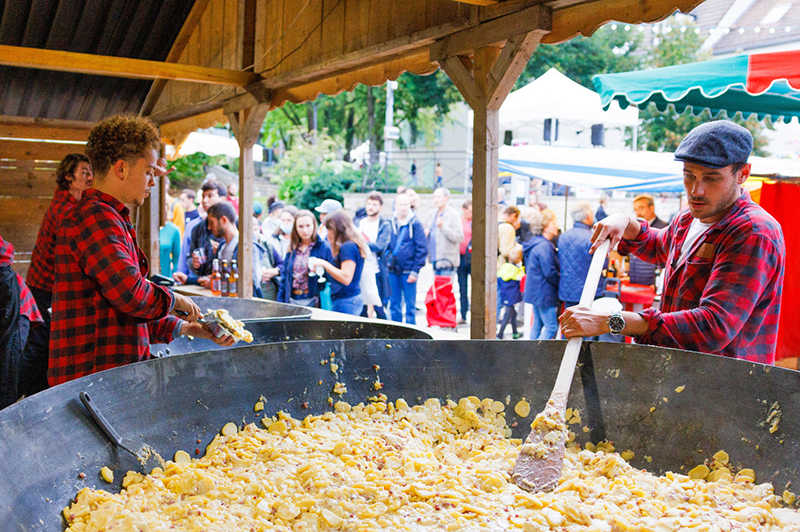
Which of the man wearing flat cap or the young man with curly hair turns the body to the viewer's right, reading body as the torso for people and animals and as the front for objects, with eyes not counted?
the young man with curly hair

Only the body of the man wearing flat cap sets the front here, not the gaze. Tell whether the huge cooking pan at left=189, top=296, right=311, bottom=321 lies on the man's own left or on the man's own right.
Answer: on the man's own right

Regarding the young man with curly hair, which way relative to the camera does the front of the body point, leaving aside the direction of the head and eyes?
to the viewer's right

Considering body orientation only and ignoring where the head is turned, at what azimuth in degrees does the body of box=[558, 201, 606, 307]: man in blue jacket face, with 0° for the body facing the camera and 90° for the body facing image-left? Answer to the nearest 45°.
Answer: approximately 225°

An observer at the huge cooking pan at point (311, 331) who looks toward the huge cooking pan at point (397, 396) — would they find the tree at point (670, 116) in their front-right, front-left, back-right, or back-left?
back-left

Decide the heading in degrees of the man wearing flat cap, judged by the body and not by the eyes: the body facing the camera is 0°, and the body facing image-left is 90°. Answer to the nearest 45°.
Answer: approximately 45°

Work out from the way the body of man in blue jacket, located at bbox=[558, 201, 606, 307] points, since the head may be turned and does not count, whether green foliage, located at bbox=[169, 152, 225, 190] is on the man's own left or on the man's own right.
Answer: on the man's own left

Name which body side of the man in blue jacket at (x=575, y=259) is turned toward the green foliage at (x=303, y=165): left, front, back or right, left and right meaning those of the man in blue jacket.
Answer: left

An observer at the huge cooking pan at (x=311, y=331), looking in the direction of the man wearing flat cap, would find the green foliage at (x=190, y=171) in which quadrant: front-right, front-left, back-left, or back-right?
back-left

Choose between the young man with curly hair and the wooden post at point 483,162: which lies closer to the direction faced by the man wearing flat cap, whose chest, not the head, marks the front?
the young man with curly hair

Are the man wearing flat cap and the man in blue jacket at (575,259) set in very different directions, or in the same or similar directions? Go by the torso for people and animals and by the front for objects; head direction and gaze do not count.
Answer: very different directions

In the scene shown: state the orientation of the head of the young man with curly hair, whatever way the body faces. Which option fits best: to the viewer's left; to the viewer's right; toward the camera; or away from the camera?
to the viewer's right
